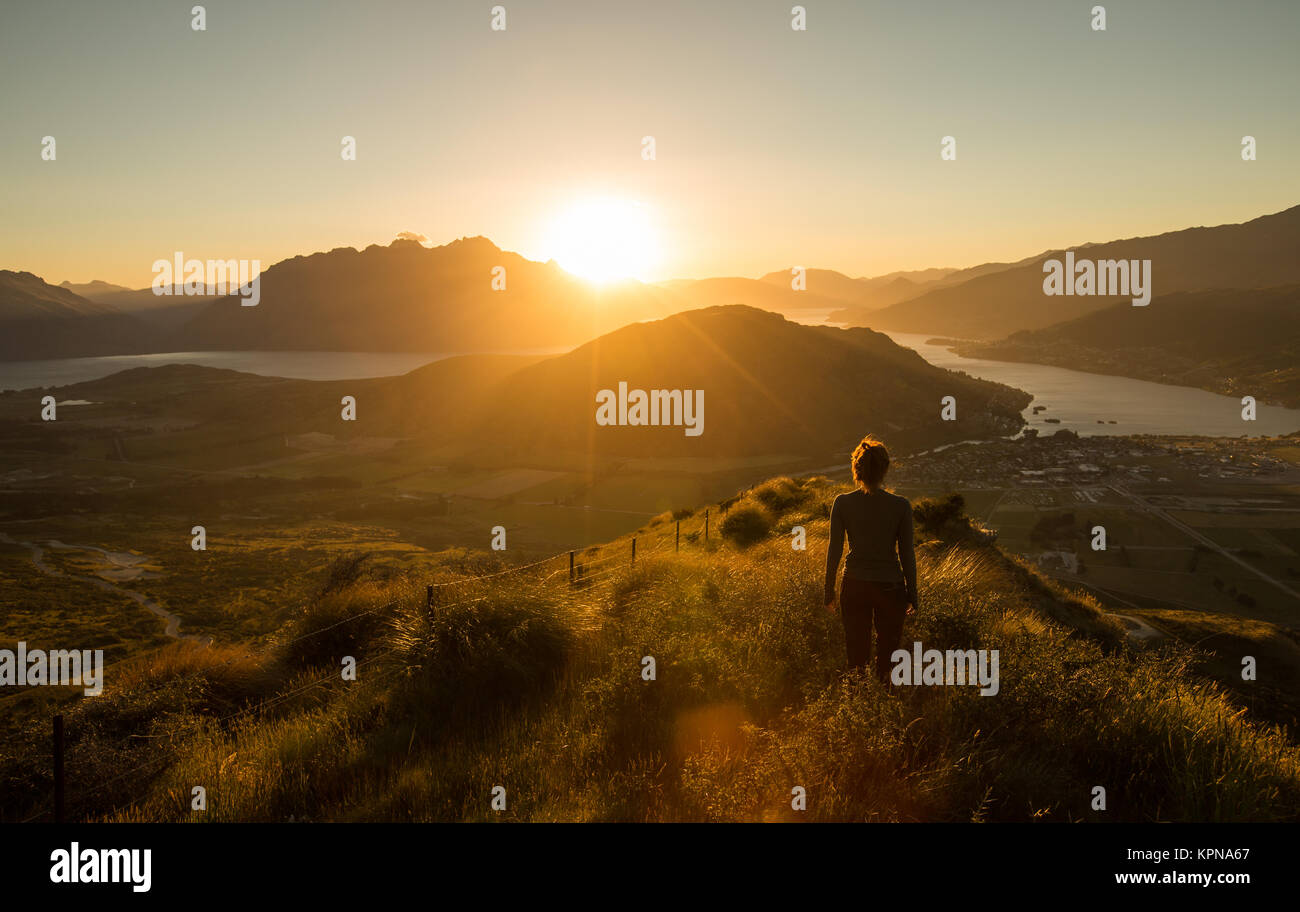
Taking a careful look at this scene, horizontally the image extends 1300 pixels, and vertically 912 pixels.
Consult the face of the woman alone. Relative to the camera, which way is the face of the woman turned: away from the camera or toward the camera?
away from the camera

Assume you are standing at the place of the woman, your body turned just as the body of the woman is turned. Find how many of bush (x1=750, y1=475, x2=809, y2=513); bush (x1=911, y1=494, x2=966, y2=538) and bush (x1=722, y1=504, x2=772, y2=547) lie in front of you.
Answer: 3

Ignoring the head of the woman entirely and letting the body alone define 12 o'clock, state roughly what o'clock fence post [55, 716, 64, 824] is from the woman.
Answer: The fence post is roughly at 8 o'clock from the woman.

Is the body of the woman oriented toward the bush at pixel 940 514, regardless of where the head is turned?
yes

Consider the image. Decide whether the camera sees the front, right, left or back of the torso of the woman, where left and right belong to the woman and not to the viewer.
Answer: back

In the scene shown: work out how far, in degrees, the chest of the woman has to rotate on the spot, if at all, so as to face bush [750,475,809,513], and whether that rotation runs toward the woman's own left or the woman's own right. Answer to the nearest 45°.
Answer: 0° — they already face it

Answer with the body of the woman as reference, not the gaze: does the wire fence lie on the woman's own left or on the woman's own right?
on the woman's own left
